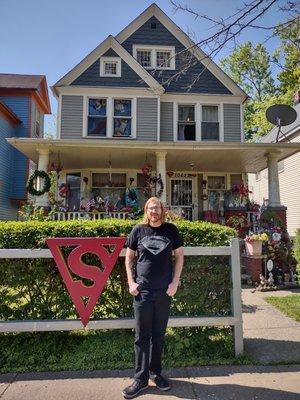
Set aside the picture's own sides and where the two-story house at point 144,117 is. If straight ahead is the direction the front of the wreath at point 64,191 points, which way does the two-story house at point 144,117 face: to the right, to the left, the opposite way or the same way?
the same way

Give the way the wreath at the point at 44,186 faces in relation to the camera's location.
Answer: facing the viewer

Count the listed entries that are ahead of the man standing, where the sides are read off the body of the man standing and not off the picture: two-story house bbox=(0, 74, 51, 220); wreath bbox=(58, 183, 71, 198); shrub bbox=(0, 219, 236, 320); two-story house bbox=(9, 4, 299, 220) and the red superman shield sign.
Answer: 0

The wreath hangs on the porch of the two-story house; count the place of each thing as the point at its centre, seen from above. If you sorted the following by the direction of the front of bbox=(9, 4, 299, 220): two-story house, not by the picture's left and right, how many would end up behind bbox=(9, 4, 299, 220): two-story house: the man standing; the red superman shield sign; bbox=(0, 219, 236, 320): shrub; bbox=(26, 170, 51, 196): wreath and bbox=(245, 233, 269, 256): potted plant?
0

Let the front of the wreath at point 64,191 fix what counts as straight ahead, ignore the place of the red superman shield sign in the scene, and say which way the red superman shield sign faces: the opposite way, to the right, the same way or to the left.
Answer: the same way

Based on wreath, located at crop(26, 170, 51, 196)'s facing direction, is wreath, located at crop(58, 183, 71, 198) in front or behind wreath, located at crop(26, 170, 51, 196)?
behind

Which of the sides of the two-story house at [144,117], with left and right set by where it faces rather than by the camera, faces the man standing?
front

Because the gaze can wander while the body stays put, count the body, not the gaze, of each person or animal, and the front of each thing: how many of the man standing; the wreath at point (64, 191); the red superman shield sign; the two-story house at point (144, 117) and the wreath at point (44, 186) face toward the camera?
5

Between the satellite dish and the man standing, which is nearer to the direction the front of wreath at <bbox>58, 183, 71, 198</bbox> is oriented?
the man standing

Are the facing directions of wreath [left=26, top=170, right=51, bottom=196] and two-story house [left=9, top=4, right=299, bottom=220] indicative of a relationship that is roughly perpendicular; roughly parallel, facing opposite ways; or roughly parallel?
roughly parallel

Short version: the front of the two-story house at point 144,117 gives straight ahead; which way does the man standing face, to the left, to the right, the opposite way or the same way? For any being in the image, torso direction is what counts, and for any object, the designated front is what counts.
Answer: the same way

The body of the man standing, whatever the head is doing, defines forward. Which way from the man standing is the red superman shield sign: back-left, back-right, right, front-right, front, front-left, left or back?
back-right

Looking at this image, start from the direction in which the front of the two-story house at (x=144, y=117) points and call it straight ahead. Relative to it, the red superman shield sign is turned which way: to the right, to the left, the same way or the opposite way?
the same way

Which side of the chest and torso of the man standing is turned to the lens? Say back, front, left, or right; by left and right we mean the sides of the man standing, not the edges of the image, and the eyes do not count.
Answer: front

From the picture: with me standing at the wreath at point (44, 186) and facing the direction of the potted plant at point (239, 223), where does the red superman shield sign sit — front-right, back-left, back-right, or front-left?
front-right

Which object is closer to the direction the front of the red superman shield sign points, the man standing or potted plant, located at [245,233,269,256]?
the man standing

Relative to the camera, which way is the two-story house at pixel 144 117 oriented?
toward the camera

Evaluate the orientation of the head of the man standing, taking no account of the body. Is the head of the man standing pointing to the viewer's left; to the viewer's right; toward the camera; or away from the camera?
toward the camera

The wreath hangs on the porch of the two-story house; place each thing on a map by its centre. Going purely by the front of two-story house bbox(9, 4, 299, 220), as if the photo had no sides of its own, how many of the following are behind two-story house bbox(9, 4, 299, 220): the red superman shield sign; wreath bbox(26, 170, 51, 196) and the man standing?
0
